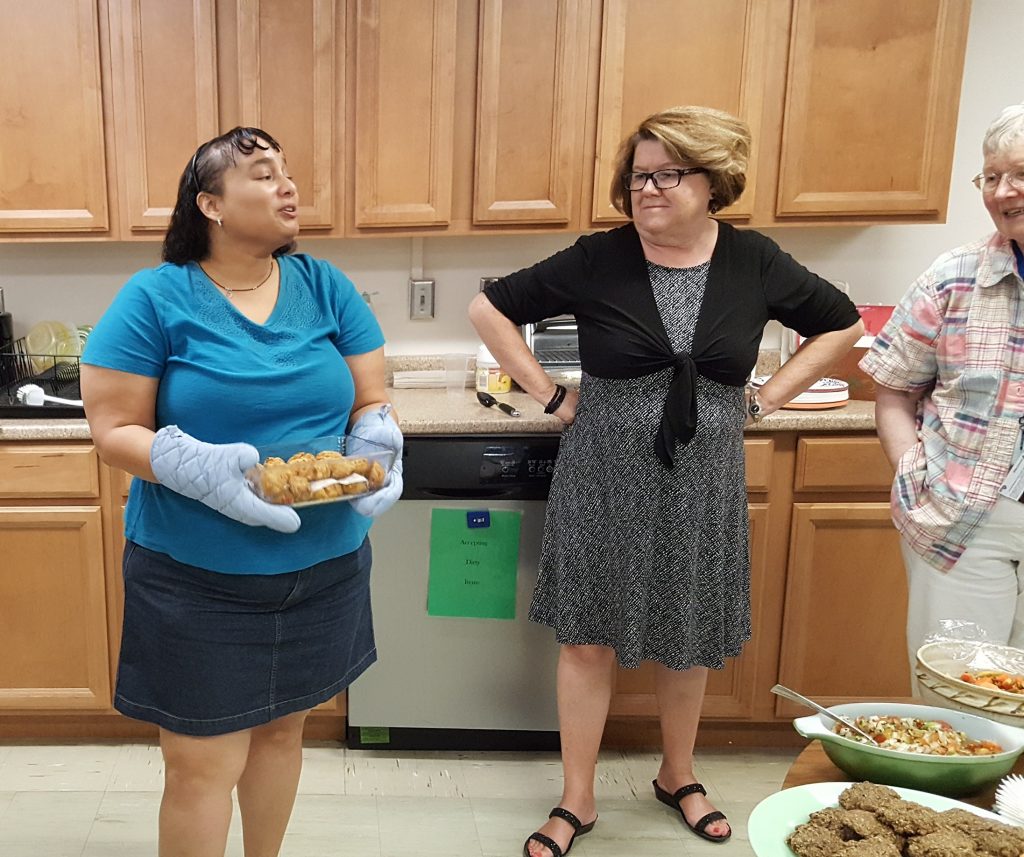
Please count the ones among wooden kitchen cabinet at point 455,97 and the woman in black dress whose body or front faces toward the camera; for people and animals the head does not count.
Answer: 2

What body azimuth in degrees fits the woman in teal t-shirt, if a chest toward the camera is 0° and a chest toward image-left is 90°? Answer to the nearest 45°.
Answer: approximately 315°

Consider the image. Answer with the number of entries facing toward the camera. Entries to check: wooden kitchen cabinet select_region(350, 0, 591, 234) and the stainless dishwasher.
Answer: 2

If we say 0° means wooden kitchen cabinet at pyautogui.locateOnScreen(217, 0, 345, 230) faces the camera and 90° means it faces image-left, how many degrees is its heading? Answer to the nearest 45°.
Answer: approximately 0°

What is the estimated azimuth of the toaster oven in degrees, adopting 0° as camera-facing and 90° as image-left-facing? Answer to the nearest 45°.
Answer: approximately 0°

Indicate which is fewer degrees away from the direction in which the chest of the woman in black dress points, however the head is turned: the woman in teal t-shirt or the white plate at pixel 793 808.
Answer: the white plate
